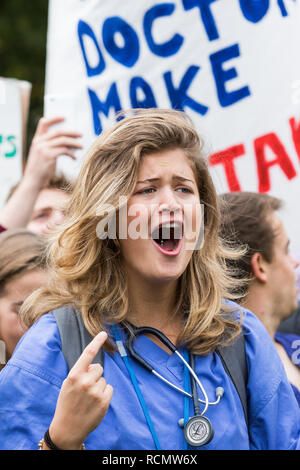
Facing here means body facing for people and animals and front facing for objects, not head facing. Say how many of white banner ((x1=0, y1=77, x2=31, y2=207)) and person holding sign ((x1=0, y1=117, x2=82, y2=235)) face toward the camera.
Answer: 2

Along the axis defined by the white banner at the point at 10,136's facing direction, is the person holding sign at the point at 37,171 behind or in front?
in front

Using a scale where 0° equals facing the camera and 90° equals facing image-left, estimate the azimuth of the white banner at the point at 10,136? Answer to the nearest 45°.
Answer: approximately 0°

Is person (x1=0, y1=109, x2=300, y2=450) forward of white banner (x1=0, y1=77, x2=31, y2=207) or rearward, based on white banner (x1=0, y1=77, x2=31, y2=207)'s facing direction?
forward

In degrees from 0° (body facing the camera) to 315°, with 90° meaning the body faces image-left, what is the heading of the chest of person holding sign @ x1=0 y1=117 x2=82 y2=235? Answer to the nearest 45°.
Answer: approximately 0°

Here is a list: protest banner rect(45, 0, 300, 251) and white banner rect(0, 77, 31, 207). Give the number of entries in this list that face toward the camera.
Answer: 2

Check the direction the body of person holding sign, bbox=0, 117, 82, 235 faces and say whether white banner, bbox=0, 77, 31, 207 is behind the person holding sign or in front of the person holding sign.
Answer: behind
